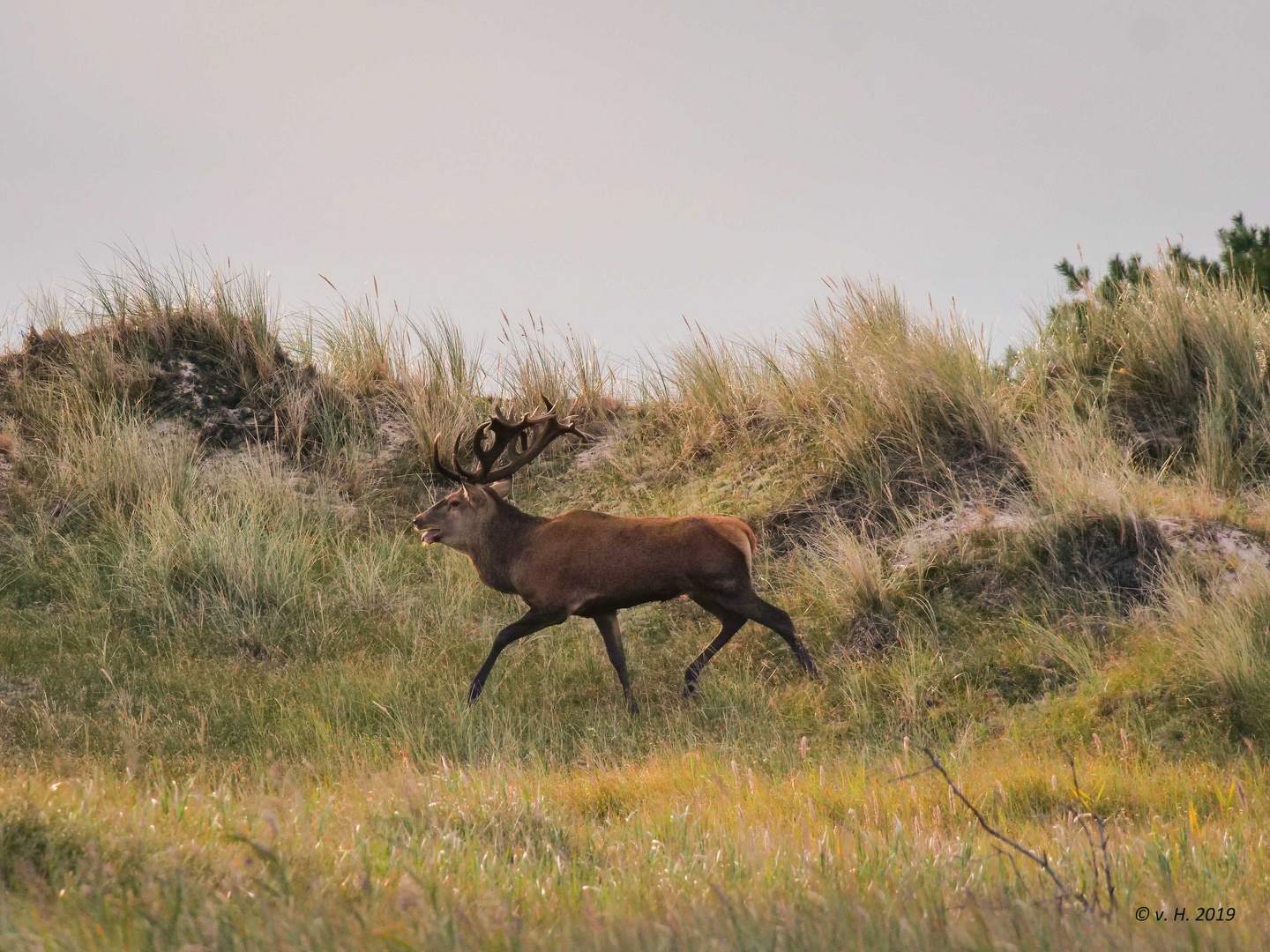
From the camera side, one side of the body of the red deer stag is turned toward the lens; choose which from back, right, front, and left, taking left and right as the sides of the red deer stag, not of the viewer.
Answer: left
